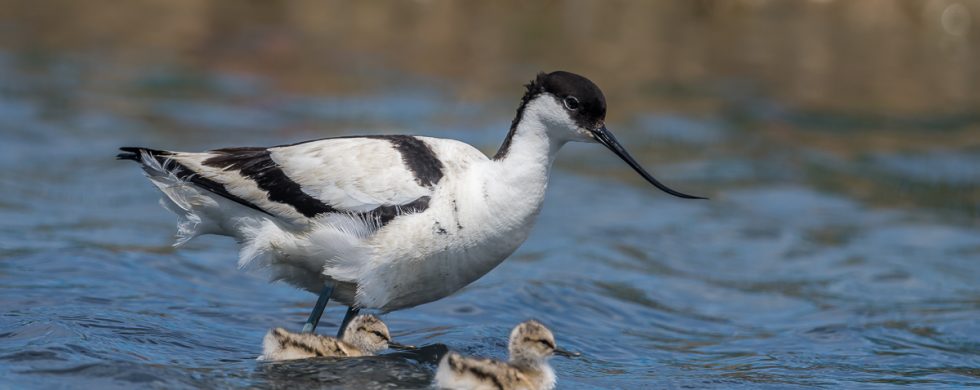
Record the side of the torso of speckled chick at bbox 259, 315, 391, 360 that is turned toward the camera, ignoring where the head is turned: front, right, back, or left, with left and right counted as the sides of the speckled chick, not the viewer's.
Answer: right

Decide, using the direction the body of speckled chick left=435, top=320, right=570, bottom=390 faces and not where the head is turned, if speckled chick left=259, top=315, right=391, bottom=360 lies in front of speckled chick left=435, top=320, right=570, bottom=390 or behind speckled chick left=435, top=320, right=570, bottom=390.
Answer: behind

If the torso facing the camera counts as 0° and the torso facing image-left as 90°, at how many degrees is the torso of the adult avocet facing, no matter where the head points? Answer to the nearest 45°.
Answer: approximately 270°

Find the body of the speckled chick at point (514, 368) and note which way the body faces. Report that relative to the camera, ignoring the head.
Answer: to the viewer's right

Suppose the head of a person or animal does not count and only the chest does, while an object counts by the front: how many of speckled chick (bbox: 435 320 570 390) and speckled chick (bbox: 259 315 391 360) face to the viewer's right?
2

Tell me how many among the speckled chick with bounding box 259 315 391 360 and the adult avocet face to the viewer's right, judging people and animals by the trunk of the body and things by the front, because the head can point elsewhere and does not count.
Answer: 2

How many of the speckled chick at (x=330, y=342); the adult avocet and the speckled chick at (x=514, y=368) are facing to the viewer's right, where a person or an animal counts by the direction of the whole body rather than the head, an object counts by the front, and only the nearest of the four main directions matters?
3
